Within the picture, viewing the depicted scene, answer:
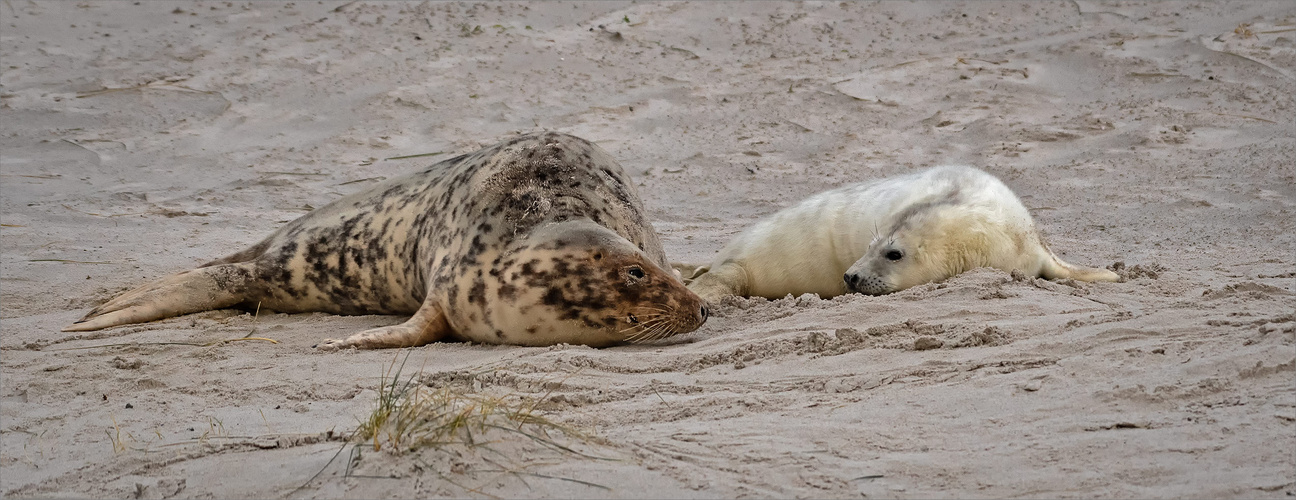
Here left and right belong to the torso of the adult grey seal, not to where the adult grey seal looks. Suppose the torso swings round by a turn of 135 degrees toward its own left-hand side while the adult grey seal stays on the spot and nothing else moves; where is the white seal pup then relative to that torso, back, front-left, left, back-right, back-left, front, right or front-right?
right
